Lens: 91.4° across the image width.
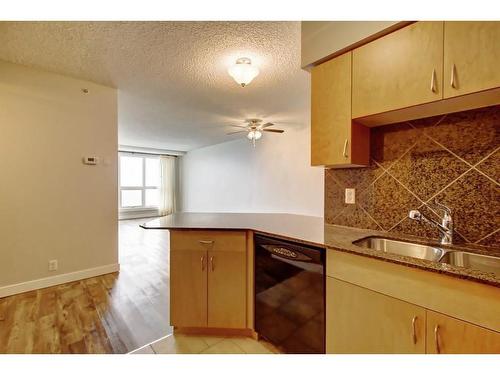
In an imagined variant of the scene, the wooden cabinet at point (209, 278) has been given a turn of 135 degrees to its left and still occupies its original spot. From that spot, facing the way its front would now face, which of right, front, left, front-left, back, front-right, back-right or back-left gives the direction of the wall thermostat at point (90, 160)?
left

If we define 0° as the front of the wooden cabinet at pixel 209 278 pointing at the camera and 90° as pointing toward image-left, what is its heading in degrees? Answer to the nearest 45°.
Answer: approximately 0°

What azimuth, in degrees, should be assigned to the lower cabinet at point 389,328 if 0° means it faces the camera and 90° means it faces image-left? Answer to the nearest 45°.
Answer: approximately 45°

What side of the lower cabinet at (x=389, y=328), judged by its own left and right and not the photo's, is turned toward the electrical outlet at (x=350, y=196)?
right

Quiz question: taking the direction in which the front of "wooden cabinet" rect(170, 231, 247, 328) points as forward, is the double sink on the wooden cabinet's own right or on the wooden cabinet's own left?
on the wooden cabinet's own left

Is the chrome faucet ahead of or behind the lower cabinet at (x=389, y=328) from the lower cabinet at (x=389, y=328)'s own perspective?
behind

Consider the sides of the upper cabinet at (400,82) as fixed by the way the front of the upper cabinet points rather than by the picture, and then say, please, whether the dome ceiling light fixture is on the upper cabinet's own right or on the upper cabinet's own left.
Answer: on the upper cabinet's own right
